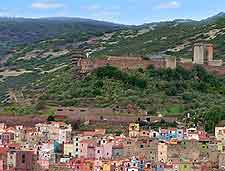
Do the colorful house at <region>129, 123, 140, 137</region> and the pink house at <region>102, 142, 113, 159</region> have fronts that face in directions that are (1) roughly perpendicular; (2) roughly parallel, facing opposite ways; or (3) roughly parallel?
roughly parallel

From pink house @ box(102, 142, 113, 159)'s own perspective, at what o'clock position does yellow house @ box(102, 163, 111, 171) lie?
The yellow house is roughly at 12 o'clock from the pink house.

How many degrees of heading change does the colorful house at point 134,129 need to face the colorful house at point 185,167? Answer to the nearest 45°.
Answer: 0° — it already faces it

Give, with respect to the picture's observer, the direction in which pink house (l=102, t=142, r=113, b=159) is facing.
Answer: facing the viewer

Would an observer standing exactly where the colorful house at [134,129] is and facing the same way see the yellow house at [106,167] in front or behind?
in front

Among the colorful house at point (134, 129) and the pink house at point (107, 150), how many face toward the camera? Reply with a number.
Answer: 2
